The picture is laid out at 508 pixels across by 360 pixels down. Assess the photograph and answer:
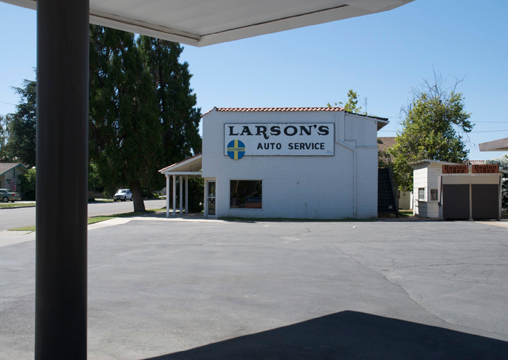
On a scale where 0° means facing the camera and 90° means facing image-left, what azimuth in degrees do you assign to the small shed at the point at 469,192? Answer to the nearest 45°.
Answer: approximately 0°

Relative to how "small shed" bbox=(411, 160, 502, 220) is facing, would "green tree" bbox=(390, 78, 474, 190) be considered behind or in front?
behind

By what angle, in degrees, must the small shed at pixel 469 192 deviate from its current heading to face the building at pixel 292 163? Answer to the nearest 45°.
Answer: approximately 90° to its right

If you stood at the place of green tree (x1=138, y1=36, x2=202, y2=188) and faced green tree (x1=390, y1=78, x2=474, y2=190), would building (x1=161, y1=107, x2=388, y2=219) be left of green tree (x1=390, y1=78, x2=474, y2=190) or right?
right

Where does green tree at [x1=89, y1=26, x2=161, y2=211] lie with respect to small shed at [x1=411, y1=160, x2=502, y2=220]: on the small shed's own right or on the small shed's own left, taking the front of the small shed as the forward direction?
on the small shed's own right
